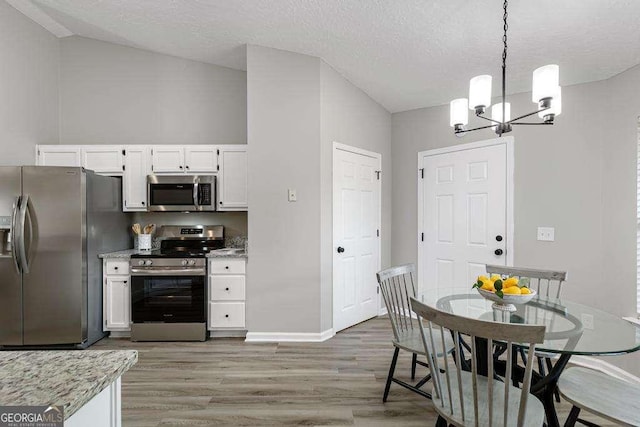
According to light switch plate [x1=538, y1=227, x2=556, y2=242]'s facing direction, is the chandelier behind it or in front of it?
in front

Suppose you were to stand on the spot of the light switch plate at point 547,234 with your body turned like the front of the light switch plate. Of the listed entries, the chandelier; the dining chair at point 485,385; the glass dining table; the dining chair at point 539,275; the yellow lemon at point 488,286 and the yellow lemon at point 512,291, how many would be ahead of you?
6

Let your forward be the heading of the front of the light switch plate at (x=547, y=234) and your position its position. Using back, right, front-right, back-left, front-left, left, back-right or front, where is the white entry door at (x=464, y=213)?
right

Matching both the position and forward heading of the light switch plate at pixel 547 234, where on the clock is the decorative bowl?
The decorative bowl is roughly at 12 o'clock from the light switch plate.

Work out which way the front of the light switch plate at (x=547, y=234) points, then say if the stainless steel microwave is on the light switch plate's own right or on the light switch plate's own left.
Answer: on the light switch plate's own right

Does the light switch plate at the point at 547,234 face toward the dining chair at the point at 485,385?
yes

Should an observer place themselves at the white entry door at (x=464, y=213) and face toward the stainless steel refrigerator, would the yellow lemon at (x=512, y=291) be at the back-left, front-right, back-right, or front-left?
front-left

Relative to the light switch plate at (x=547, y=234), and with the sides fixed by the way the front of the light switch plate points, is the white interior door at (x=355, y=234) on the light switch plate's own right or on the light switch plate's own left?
on the light switch plate's own right

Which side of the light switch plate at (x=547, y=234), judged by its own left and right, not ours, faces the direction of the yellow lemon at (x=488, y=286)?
front

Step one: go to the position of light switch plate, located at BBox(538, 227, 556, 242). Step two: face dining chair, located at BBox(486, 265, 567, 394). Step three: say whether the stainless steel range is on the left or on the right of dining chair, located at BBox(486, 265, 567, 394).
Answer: right

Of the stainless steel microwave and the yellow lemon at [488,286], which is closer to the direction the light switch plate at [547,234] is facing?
the yellow lemon

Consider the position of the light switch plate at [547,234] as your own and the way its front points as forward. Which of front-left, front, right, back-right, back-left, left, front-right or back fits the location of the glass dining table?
front

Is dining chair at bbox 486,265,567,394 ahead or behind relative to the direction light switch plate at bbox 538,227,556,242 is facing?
ahead

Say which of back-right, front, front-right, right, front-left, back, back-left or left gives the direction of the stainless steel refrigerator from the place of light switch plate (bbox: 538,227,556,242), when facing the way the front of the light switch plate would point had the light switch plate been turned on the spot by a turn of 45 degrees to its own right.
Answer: front

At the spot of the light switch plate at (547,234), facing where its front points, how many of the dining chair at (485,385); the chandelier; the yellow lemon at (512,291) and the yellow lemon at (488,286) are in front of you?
4

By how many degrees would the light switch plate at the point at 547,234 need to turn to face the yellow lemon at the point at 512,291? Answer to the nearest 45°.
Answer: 0° — it already faces it

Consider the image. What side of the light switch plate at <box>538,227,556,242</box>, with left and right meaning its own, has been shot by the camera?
front

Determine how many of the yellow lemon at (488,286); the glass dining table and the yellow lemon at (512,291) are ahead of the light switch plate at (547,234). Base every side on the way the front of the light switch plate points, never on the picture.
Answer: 3

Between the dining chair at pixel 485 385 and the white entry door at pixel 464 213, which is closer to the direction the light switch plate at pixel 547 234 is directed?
the dining chair
